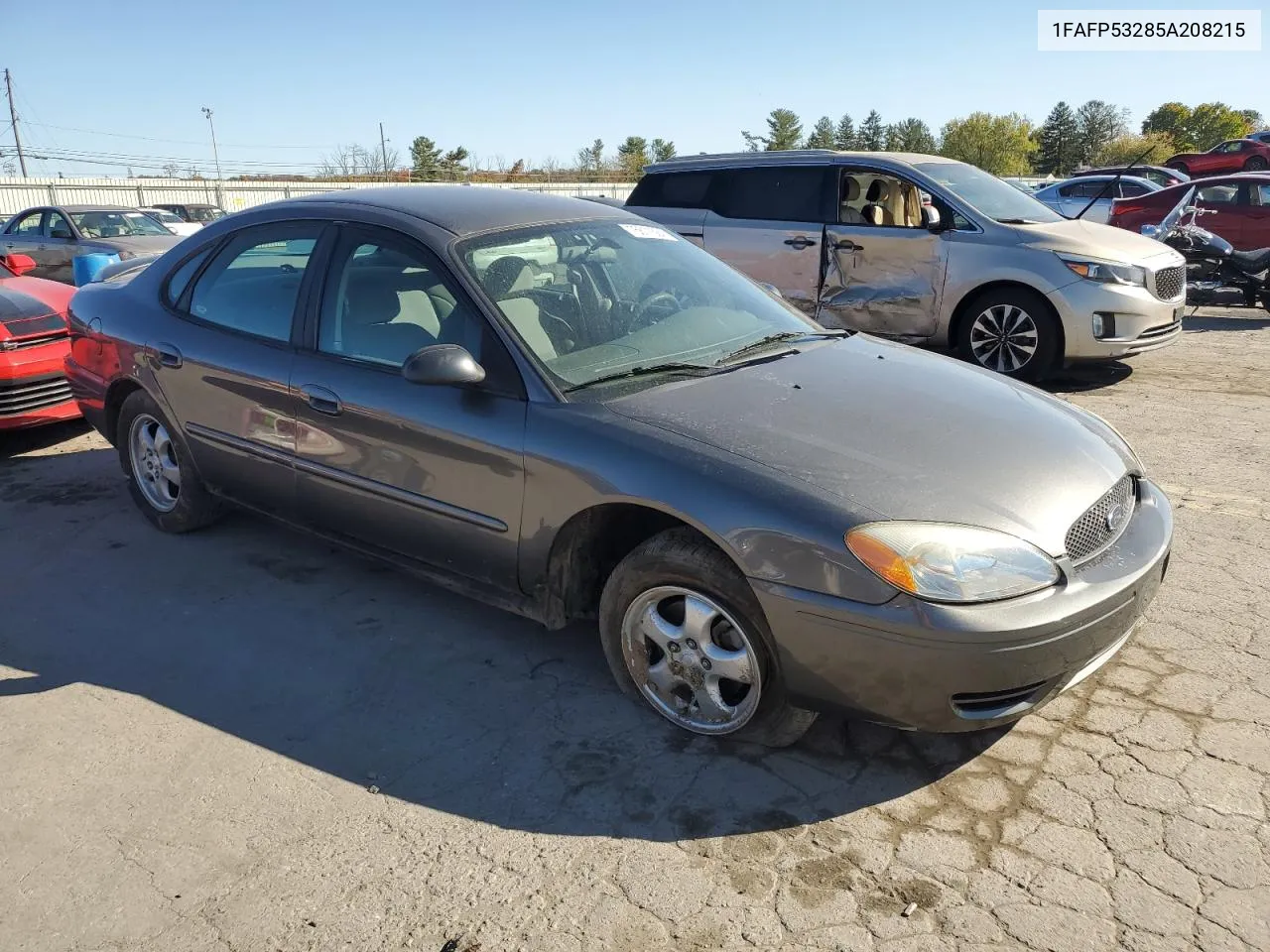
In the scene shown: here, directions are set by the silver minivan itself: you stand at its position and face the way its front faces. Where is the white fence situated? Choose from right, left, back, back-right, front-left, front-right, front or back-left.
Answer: back

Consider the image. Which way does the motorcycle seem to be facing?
to the viewer's left

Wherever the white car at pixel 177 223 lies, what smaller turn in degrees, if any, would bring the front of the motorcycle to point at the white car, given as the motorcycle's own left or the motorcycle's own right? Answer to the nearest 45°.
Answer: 0° — it already faces it

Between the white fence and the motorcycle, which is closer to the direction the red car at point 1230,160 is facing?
the white fence

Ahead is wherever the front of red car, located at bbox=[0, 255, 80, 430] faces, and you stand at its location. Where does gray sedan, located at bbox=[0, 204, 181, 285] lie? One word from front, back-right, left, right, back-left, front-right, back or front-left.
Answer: back-left

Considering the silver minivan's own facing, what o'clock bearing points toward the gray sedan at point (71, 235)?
The gray sedan is roughly at 5 o'clock from the silver minivan.

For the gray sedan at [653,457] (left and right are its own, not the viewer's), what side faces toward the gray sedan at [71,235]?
back

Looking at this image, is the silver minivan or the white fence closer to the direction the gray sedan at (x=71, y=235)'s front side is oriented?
the silver minivan

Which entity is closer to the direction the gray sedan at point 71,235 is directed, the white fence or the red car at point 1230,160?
the red car

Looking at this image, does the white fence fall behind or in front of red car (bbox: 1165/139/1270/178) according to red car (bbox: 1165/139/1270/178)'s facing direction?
in front

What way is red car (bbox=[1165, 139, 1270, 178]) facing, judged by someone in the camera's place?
facing to the left of the viewer

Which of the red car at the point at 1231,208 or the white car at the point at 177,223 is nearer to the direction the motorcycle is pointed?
the white car

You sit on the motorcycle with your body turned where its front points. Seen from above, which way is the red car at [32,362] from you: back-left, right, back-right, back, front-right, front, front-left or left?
front-left

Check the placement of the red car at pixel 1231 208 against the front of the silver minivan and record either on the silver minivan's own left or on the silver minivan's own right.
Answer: on the silver minivan's own left
